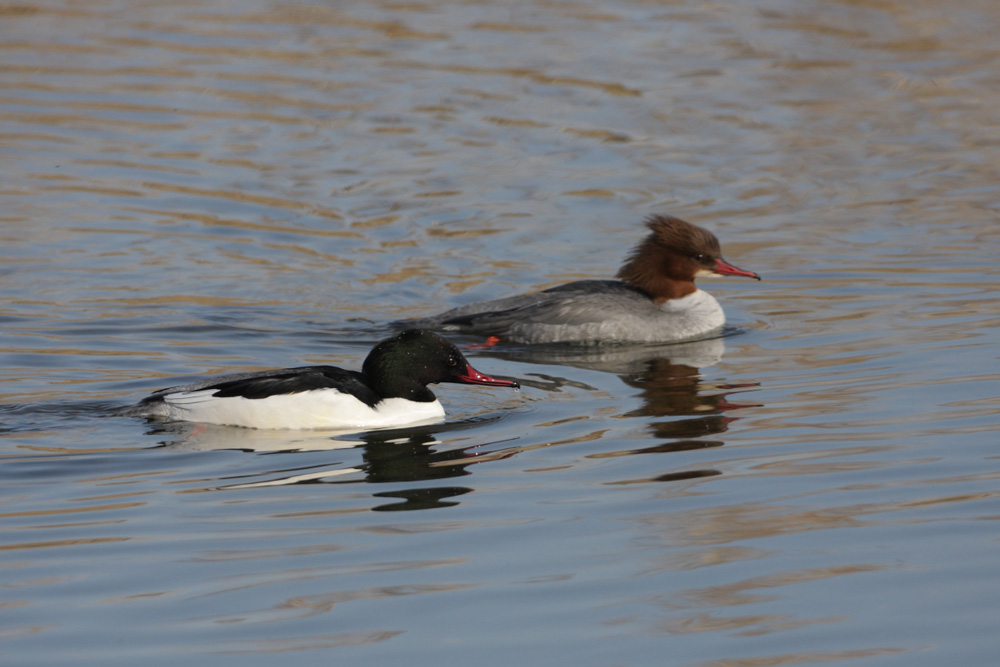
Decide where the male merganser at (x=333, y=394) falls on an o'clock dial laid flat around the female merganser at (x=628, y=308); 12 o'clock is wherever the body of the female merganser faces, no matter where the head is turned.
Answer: The male merganser is roughly at 4 o'clock from the female merganser.

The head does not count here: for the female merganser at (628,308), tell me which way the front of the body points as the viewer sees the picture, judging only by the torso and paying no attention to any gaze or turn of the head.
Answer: to the viewer's right

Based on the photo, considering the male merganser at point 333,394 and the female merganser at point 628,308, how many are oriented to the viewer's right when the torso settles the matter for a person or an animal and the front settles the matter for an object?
2

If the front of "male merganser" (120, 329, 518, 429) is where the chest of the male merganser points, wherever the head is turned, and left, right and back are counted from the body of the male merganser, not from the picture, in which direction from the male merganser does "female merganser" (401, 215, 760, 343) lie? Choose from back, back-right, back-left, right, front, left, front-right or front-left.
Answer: front-left

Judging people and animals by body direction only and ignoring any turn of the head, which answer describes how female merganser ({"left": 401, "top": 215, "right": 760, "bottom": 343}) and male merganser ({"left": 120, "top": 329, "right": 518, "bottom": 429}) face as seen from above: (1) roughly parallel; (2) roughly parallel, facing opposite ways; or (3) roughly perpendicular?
roughly parallel

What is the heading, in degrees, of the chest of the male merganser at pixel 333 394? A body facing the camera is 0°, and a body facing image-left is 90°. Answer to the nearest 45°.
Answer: approximately 270°
